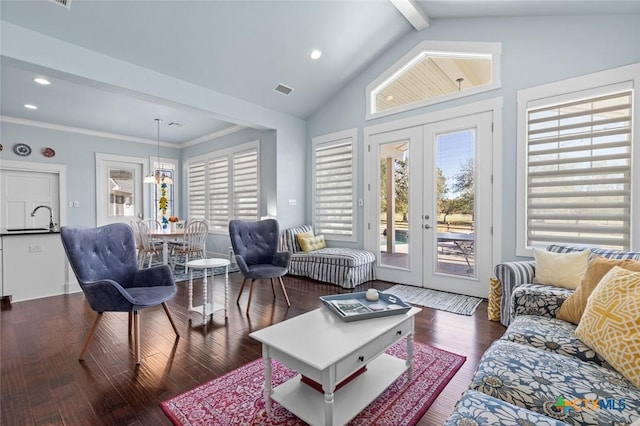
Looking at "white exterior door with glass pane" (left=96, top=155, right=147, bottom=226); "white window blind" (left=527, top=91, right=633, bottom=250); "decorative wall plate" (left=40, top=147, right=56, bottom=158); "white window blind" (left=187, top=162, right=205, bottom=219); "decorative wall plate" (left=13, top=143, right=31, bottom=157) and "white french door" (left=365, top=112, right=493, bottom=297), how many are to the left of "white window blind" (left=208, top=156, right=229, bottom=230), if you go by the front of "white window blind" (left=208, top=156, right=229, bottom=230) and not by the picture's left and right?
2

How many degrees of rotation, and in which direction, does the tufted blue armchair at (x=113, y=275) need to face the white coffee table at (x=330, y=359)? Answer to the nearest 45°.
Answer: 0° — it already faces it

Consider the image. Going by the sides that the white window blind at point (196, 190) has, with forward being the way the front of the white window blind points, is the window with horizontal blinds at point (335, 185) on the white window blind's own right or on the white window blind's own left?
on the white window blind's own left

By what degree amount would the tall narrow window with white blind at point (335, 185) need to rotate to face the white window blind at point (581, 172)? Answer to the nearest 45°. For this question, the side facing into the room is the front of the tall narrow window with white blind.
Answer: approximately 90° to its left

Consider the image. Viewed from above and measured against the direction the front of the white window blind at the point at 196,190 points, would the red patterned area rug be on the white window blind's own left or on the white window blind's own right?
on the white window blind's own left

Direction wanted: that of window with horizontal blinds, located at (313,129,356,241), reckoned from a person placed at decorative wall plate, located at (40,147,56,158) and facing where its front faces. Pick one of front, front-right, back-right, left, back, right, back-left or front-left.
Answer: front-left

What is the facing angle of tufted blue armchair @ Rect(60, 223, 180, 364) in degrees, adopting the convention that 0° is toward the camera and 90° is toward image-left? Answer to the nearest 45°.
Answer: approximately 315°

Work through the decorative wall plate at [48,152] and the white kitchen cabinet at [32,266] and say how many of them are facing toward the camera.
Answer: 2
